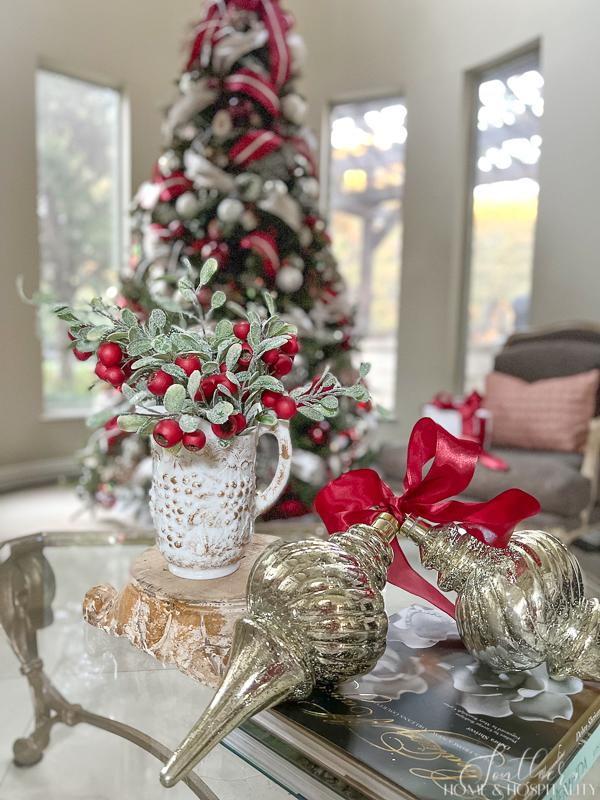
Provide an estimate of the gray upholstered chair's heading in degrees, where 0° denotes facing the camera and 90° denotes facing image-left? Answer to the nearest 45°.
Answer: approximately 45°

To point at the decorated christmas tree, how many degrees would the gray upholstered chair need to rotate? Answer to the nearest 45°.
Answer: approximately 45° to its right

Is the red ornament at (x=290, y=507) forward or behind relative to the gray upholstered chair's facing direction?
forward

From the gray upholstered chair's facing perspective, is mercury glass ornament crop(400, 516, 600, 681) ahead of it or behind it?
ahead

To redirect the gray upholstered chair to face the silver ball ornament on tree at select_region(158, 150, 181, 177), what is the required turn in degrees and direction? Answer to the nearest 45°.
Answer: approximately 45° to its right

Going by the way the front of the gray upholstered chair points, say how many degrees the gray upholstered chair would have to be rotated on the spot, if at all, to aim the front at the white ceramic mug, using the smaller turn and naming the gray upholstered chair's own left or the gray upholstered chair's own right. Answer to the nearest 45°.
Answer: approximately 45° to the gray upholstered chair's own left

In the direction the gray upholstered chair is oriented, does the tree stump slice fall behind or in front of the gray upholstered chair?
in front

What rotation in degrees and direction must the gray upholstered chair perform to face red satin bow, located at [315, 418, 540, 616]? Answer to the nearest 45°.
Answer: approximately 45° to its left
